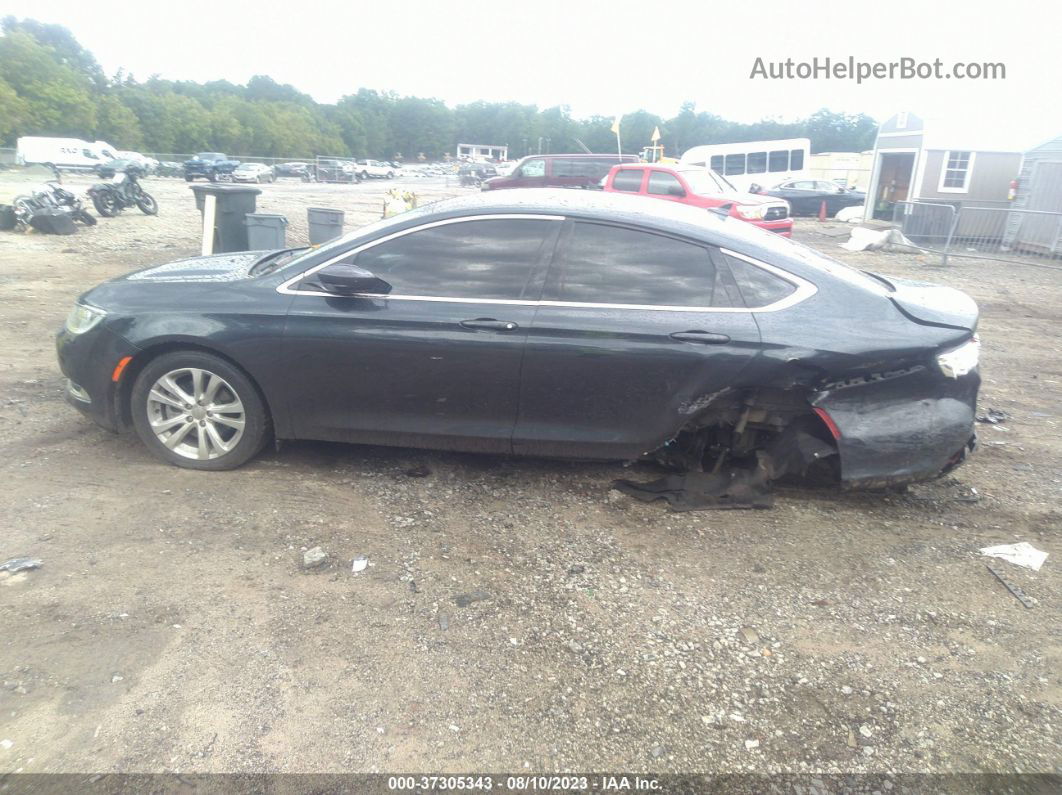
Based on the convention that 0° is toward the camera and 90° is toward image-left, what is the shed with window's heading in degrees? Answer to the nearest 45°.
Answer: approximately 45°

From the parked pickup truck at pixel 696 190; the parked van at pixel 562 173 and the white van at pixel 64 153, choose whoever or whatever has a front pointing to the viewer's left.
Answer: the parked van at pixel 562 173

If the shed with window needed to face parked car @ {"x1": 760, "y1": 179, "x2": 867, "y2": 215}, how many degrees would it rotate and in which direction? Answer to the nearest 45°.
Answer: approximately 90° to its right

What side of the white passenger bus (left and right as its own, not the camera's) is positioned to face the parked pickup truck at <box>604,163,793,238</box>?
left

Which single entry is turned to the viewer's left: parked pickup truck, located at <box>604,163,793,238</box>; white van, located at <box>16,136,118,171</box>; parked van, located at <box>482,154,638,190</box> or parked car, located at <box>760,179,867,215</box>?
parked van, located at <box>482,154,638,190</box>

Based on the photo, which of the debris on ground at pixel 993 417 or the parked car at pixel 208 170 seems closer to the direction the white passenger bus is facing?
the parked car

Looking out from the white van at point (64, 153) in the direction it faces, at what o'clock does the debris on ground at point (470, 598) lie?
The debris on ground is roughly at 3 o'clock from the white van.

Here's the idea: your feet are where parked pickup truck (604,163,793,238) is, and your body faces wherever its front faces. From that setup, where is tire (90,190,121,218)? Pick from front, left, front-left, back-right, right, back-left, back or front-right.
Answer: back-right

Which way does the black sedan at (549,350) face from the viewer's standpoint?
to the viewer's left

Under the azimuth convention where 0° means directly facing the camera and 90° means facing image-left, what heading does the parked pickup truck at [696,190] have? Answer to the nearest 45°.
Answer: approximately 315°

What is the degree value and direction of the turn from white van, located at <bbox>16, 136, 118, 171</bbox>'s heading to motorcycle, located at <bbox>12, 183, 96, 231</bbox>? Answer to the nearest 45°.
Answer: approximately 90° to its right

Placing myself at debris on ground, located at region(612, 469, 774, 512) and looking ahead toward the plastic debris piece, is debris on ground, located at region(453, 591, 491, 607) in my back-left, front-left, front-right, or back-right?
back-right
